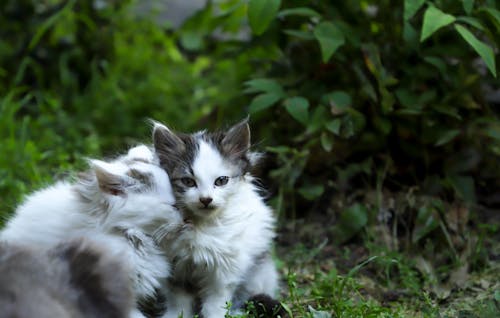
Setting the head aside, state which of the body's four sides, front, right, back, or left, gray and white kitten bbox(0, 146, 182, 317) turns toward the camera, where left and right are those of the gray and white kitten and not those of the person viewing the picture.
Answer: right

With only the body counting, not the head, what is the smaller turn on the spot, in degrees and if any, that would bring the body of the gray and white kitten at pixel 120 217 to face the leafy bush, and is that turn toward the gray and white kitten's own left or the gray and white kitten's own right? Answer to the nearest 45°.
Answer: approximately 45° to the gray and white kitten's own left

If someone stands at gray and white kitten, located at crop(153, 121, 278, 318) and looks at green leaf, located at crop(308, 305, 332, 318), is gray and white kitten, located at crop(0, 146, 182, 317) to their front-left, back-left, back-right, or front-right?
back-right

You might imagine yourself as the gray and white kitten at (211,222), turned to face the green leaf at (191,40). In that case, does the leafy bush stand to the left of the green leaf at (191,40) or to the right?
right

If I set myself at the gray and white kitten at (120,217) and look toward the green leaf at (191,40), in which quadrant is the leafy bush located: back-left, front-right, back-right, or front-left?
front-right

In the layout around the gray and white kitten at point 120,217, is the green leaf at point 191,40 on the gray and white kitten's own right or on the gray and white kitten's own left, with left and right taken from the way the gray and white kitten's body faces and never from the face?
on the gray and white kitten's own left

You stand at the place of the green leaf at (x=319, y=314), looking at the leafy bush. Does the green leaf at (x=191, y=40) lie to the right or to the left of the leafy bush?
left

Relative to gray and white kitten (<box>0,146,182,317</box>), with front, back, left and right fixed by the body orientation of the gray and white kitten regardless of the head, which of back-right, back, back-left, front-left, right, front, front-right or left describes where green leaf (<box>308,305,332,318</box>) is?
front-right

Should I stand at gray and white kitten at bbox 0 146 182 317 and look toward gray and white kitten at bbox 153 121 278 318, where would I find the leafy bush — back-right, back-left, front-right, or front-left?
front-left

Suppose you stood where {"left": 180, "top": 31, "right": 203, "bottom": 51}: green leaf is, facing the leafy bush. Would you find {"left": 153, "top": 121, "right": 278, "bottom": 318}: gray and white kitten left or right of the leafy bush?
right
